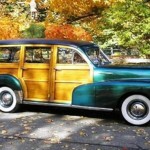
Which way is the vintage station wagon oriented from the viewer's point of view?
to the viewer's right
